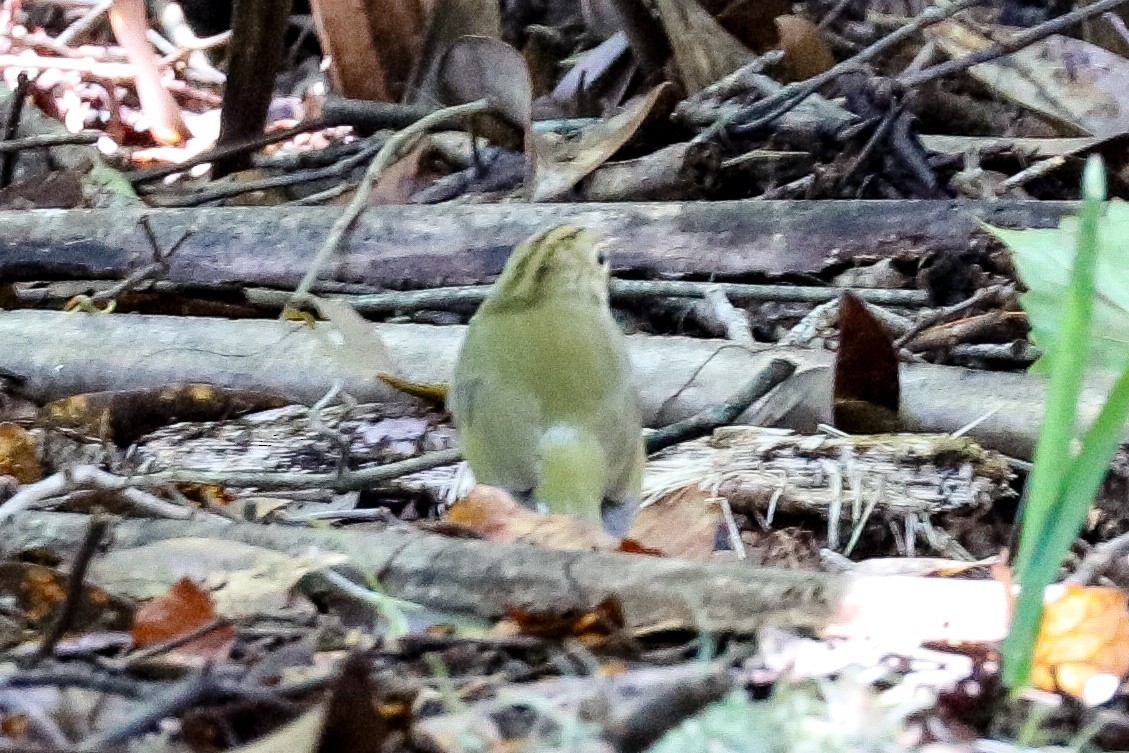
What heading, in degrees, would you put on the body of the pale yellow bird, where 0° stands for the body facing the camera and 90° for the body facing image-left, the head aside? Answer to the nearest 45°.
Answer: approximately 180°

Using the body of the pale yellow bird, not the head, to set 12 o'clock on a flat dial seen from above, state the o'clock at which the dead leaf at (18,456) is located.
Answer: The dead leaf is roughly at 9 o'clock from the pale yellow bird.

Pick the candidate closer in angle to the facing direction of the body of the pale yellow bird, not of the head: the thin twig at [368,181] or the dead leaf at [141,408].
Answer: the thin twig

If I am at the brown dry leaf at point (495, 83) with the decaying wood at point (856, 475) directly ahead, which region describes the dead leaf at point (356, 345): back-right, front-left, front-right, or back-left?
front-right

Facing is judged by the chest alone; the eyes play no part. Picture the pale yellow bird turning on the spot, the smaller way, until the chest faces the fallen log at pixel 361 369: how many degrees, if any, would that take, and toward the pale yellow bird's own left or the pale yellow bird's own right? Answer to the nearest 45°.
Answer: approximately 45° to the pale yellow bird's own left

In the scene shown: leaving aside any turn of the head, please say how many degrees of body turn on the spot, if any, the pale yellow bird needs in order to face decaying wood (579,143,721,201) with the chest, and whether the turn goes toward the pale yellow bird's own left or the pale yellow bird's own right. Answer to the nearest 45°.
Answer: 0° — it already faces it

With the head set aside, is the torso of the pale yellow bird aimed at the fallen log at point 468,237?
yes

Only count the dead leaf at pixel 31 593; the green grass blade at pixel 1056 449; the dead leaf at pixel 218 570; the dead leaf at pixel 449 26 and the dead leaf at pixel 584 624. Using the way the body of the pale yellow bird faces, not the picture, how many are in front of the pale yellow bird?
1

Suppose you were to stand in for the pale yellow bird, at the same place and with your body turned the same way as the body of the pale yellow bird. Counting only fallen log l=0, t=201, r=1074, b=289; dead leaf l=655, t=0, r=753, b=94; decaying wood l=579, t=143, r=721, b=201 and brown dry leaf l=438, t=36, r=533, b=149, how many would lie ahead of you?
4

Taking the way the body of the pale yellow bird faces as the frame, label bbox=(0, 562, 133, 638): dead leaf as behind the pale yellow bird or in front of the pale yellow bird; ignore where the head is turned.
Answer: behind

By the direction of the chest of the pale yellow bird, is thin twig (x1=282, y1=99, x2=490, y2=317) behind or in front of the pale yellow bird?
in front

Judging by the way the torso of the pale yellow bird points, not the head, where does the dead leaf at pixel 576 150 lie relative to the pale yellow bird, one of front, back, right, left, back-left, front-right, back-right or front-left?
front

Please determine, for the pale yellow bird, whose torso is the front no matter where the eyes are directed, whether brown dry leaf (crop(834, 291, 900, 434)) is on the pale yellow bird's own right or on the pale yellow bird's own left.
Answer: on the pale yellow bird's own right

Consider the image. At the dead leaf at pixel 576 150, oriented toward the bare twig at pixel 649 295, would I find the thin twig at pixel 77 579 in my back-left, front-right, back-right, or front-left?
front-right

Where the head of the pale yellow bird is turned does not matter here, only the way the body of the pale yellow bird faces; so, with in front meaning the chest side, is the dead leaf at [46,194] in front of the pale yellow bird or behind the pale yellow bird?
in front

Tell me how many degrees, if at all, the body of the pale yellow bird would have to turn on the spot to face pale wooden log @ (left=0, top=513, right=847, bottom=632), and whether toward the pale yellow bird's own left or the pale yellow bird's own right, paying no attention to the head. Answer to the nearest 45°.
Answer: approximately 180°

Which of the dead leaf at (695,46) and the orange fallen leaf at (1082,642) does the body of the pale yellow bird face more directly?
the dead leaf

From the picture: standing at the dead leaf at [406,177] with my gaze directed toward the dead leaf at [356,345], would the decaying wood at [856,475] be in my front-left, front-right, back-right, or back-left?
front-left

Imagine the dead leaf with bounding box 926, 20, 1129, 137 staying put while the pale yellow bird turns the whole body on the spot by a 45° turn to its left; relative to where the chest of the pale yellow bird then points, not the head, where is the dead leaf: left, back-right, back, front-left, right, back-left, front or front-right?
right
